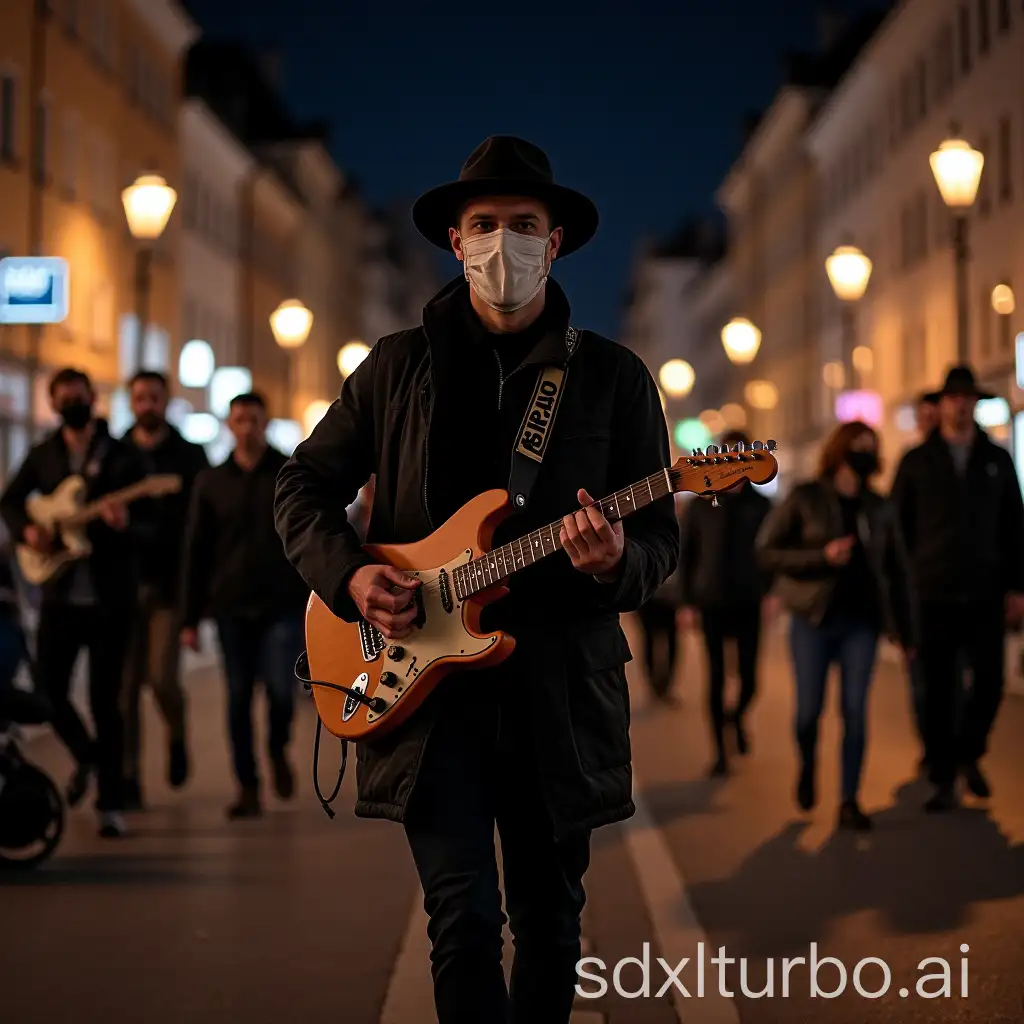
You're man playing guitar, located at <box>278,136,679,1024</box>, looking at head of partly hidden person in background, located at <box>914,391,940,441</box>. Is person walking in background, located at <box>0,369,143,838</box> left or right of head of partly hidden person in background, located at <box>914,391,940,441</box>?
left

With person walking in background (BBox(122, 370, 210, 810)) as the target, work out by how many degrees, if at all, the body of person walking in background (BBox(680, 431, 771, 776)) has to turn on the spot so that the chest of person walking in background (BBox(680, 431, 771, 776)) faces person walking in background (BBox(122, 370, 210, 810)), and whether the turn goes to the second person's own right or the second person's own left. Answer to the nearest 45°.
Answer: approximately 45° to the second person's own right
